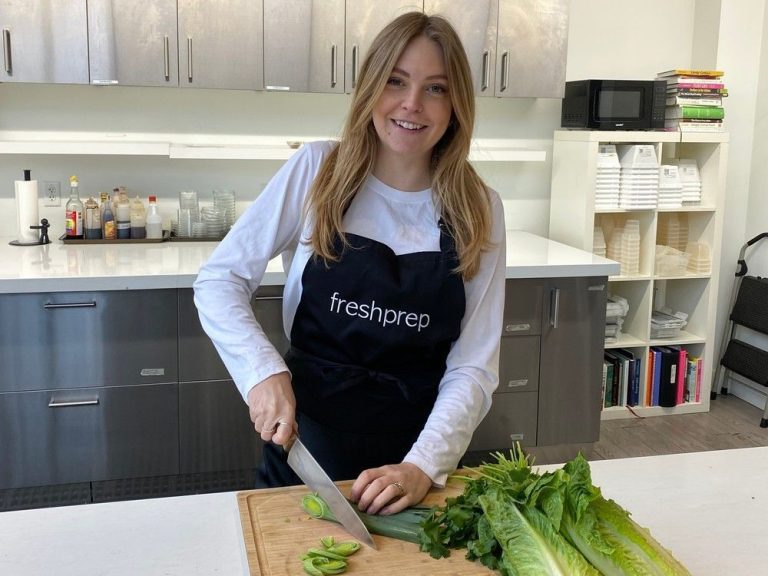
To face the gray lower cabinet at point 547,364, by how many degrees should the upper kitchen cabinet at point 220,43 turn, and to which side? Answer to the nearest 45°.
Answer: approximately 90° to its left

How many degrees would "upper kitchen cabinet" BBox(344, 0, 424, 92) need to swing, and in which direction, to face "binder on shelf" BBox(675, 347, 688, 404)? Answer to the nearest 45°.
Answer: approximately 90° to its left

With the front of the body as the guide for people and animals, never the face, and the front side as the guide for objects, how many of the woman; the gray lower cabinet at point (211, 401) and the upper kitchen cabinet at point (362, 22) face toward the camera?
3

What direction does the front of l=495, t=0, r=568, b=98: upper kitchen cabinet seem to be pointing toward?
toward the camera

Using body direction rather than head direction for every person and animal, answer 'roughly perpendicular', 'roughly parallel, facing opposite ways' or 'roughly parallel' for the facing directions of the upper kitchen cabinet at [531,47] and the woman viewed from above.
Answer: roughly parallel

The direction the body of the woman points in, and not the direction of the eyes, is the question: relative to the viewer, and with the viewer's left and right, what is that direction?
facing the viewer

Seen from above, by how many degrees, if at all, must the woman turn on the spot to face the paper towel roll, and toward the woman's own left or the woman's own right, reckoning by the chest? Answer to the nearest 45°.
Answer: approximately 135° to the woman's own right

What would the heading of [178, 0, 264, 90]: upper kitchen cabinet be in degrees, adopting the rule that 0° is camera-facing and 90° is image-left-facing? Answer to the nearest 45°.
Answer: approximately 0°

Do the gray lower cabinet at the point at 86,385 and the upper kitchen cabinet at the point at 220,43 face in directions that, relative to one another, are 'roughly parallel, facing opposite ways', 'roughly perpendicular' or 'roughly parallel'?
roughly parallel

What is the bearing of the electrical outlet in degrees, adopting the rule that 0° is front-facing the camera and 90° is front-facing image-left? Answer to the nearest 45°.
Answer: approximately 0°

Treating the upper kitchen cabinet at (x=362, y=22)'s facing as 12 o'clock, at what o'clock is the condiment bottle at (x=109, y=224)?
The condiment bottle is roughly at 3 o'clock from the upper kitchen cabinet.

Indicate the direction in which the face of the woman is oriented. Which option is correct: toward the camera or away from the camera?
toward the camera

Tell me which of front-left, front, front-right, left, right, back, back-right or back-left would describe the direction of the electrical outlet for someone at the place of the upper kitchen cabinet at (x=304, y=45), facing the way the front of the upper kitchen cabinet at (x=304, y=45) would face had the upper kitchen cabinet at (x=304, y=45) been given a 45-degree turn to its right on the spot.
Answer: front-right

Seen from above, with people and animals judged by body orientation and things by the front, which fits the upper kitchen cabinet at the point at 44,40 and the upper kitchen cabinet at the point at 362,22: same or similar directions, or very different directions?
same or similar directions
